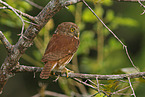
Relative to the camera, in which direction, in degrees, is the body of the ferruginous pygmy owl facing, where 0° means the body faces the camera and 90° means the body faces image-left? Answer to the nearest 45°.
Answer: approximately 270°
